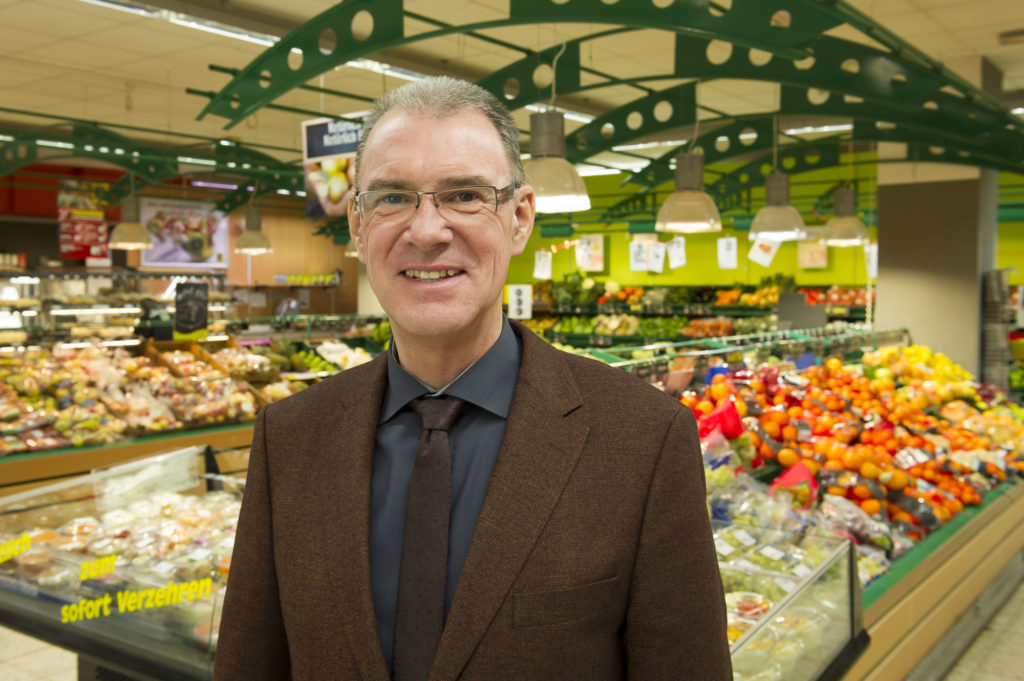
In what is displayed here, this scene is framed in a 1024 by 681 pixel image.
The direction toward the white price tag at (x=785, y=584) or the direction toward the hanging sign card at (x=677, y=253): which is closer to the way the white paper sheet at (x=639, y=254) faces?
the white price tag

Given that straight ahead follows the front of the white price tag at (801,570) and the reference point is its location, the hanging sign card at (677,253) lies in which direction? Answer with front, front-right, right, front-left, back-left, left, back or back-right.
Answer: back

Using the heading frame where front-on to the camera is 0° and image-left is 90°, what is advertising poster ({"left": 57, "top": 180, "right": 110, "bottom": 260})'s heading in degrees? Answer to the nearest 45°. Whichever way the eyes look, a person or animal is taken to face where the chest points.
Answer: approximately 0°

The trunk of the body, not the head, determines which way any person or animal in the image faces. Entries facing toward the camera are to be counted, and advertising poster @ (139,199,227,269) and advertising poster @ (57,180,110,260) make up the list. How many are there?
2

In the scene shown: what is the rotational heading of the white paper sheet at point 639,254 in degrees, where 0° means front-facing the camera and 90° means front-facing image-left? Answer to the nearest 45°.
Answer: approximately 0°
